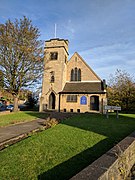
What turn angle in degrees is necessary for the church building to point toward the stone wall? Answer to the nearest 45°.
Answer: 0° — it already faces it

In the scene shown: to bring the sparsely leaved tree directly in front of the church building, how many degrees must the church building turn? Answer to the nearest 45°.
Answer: approximately 45° to its right

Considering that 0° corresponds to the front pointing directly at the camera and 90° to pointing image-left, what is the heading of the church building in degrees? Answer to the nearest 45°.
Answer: approximately 0°

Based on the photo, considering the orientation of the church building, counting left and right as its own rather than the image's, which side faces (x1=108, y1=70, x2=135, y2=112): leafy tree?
left
